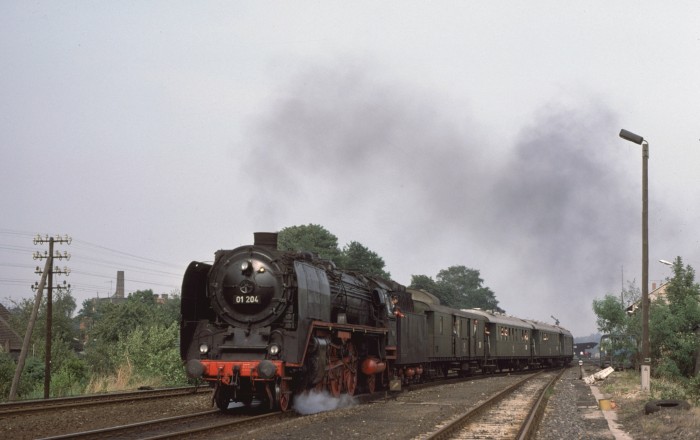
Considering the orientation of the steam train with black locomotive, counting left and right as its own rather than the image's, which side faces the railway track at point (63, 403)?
right

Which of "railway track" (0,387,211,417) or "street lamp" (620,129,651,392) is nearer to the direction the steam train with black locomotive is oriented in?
the railway track

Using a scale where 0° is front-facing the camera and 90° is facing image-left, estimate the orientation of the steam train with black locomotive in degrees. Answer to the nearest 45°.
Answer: approximately 45°
